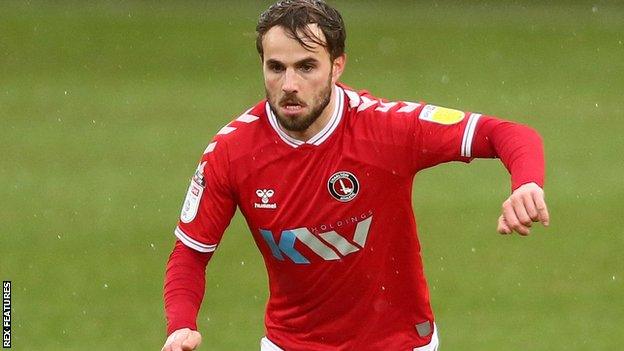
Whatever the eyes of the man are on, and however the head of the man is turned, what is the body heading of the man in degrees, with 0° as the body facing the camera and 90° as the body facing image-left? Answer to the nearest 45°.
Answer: approximately 0°
